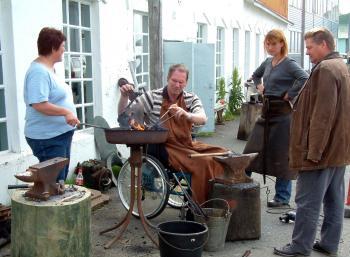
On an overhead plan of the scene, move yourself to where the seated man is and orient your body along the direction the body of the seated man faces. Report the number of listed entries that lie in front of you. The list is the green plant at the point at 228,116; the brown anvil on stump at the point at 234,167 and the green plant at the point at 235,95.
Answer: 1

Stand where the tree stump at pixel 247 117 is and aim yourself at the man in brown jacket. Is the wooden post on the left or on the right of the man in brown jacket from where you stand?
right

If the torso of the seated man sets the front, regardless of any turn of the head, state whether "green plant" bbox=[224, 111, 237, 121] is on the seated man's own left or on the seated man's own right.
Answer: on the seated man's own left

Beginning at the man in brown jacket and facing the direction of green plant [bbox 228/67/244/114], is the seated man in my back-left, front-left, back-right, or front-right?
front-left

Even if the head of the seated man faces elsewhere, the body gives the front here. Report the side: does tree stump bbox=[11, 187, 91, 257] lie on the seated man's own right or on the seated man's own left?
on the seated man's own right

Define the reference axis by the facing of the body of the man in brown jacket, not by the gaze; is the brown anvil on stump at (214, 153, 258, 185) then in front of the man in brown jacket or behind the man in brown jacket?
in front

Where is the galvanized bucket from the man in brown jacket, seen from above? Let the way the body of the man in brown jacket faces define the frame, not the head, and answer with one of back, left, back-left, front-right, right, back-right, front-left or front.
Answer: front

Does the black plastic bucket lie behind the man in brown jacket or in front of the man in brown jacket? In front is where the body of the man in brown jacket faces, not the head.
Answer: in front

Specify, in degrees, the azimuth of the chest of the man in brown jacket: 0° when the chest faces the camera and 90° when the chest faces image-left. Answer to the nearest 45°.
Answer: approximately 90°

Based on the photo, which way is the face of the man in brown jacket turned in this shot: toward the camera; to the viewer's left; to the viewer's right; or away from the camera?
to the viewer's left

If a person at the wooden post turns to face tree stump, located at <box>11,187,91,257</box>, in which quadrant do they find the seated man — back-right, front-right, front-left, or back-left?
front-left
